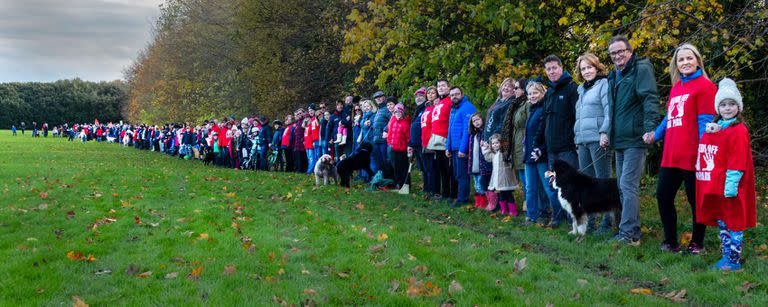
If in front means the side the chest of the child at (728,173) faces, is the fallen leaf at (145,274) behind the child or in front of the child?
in front

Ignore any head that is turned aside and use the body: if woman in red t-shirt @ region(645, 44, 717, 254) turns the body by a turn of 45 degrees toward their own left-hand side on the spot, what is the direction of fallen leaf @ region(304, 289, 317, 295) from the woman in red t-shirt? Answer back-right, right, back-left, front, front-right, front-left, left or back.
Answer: front-right

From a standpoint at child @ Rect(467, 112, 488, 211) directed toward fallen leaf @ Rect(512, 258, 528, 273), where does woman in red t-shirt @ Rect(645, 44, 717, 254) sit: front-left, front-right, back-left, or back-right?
front-left

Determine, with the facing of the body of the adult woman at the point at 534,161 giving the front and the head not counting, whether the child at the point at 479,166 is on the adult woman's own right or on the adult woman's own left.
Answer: on the adult woman's own right

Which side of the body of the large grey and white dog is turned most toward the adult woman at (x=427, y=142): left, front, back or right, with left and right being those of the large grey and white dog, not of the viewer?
left

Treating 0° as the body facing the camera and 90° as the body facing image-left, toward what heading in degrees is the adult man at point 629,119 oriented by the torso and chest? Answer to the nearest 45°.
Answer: approximately 45°

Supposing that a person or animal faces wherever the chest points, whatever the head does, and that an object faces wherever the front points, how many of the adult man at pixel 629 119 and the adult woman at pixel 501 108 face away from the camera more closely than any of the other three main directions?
0

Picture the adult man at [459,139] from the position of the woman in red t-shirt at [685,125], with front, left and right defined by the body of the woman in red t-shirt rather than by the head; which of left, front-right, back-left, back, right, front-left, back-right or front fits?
right

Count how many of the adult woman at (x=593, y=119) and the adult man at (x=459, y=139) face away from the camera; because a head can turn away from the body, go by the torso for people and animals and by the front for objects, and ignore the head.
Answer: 0

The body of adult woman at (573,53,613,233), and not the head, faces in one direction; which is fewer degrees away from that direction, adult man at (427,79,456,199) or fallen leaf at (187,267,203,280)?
the fallen leaf

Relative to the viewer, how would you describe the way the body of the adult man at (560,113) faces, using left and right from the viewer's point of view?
facing the viewer and to the left of the viewer

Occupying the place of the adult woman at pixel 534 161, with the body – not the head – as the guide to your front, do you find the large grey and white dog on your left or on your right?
on your right

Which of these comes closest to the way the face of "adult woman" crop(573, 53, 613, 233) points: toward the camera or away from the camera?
toward the camera

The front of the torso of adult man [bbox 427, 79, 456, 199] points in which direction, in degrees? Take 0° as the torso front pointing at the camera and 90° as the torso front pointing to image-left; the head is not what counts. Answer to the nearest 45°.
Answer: approximately 45°

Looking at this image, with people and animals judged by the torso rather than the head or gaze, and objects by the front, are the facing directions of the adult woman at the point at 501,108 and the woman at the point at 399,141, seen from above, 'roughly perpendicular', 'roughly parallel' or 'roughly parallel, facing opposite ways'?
roughly parallel

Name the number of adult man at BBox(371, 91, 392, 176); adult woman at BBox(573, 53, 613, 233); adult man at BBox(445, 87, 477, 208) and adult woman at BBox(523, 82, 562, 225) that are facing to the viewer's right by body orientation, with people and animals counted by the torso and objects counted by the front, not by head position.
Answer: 0

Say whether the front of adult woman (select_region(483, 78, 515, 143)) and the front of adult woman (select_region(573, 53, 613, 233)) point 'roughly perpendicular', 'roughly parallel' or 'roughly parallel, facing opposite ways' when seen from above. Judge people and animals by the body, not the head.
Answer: roughly parallel

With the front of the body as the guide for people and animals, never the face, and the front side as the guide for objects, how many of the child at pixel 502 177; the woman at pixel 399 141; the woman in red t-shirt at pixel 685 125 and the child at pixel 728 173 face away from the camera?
0
